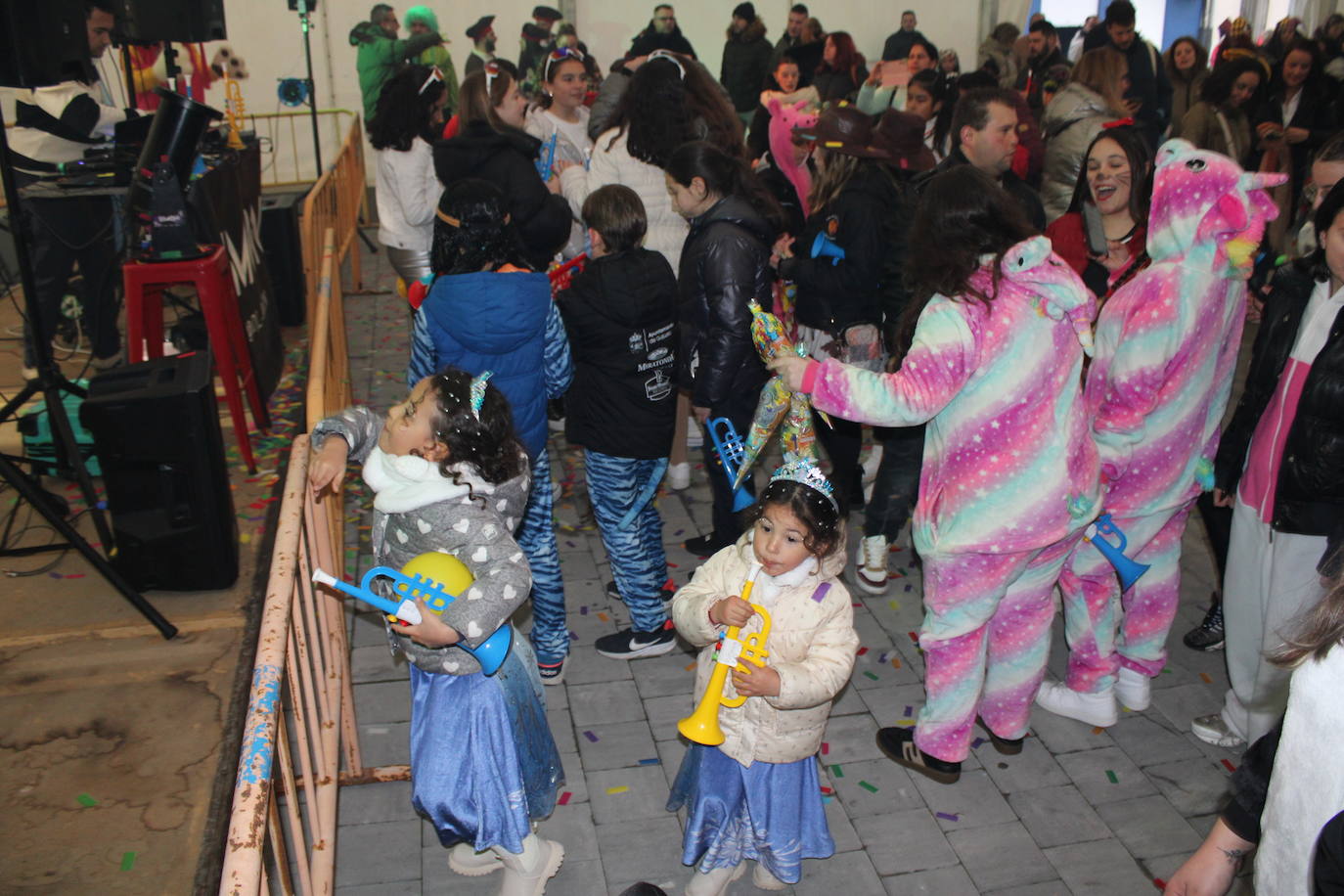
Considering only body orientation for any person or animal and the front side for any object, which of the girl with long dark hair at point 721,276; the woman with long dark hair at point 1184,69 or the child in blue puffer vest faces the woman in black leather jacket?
the woman with long dark hair at point 1184,69

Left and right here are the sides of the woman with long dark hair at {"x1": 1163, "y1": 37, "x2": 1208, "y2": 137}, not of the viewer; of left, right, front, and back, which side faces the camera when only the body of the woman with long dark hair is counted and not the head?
front

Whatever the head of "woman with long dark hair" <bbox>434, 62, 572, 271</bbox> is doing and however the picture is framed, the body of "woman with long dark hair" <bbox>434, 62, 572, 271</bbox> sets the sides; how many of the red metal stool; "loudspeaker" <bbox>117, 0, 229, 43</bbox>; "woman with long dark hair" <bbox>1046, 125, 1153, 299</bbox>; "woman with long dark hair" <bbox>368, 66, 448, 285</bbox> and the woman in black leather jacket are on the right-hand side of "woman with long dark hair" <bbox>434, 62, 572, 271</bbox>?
2

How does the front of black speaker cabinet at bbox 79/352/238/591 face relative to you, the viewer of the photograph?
facing to the right of the viewer

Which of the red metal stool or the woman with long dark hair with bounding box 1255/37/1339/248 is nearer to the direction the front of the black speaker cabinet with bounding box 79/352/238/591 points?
the woman with long dark hair

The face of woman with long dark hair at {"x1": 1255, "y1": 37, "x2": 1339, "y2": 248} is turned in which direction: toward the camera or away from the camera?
toward the camera

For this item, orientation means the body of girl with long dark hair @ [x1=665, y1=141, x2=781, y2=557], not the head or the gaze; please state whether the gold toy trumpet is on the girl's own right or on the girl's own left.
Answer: on the girl's own right

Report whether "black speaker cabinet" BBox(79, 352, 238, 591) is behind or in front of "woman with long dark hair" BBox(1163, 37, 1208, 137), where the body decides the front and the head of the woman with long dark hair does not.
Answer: in front

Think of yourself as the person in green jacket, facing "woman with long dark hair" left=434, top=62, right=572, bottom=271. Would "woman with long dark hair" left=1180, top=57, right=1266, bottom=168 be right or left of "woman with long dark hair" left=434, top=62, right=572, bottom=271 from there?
left

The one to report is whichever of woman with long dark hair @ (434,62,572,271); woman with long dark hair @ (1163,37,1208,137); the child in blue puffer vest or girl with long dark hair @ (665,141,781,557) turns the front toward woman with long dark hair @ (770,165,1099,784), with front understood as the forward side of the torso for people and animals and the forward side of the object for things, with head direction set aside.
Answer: woman with long dark hair @ (1163,37,1208,137)

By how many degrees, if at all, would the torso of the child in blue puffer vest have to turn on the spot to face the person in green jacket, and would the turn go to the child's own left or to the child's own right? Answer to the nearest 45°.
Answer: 0° — they already face them

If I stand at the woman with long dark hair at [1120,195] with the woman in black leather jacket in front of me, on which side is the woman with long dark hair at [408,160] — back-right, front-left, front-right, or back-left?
back-right

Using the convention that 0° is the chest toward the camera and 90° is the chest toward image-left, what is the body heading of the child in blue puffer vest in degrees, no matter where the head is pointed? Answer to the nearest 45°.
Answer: approximately 180°

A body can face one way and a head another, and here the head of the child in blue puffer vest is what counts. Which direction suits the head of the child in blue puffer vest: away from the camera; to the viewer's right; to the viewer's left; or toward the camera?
away from the camera

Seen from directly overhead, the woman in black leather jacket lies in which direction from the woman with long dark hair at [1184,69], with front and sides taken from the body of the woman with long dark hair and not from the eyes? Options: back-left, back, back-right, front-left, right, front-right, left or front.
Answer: front

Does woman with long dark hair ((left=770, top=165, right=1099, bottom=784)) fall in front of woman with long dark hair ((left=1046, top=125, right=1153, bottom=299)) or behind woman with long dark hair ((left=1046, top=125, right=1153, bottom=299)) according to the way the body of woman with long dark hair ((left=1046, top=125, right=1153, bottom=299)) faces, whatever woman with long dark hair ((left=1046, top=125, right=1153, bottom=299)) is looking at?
in front

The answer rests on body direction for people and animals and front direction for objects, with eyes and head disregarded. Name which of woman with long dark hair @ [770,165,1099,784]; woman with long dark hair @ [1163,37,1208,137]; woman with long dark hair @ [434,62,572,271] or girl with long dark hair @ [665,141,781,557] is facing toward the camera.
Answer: woman with long dark hair @ [1163,37,1208,137]
